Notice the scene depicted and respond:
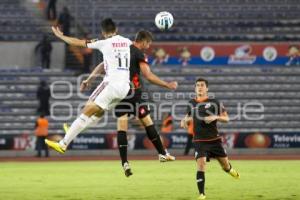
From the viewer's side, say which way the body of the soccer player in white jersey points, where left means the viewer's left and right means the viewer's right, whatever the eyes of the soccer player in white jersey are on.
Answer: facing away from the viewer and to the left of the viewer

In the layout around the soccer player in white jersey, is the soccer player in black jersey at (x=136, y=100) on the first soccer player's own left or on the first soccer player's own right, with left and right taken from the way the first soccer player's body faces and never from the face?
on the first soccer player's own right

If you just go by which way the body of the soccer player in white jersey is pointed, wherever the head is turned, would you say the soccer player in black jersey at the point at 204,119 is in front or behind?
behind
